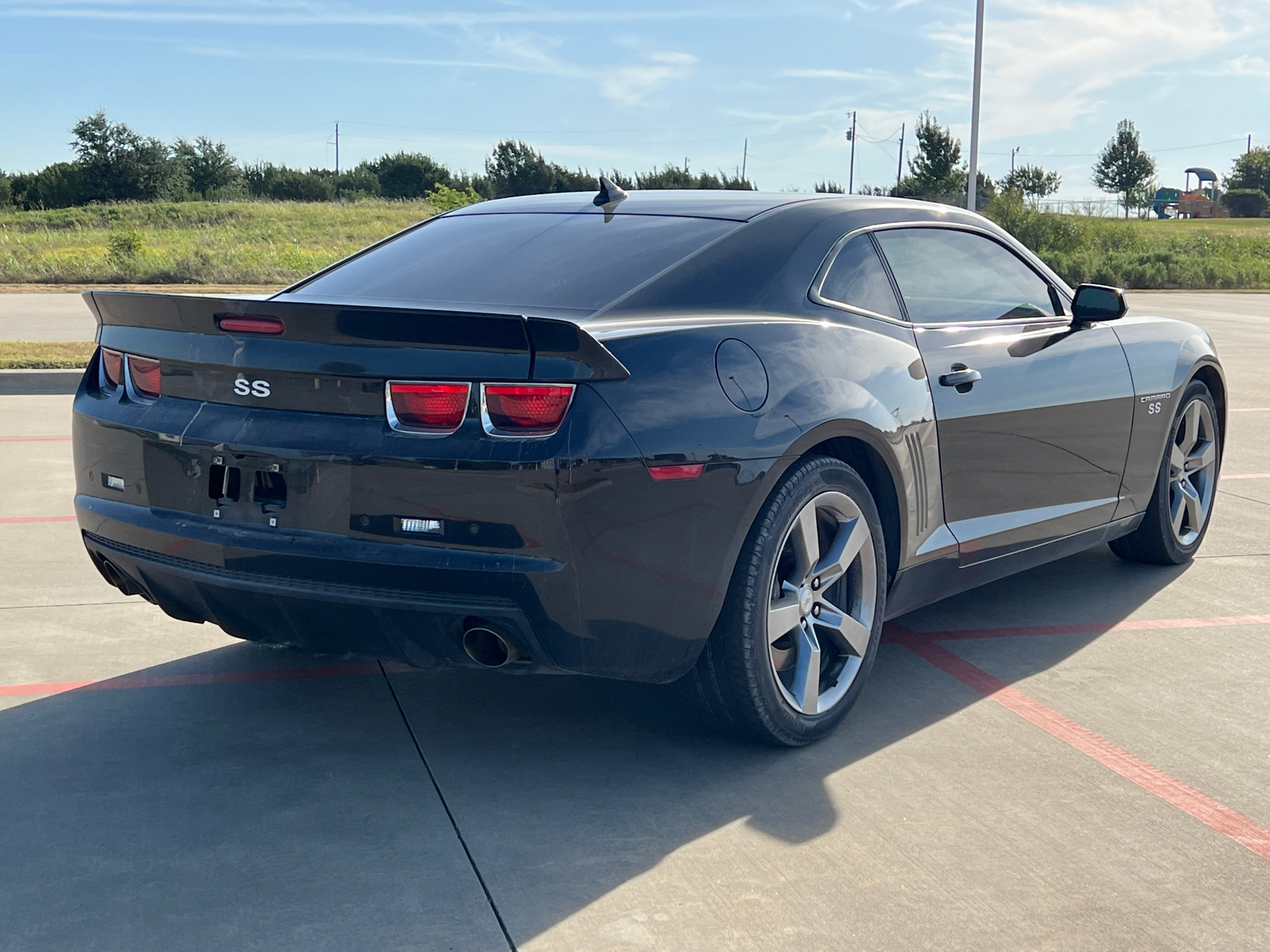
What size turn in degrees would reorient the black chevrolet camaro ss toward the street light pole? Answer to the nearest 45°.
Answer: approximately 45° to its left

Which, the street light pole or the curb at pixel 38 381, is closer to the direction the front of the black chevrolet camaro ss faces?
the street light pole

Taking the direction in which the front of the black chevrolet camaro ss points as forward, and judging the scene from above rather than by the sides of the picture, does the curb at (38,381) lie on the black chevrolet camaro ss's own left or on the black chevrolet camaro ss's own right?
on the black chevrolet camaro ss's own left

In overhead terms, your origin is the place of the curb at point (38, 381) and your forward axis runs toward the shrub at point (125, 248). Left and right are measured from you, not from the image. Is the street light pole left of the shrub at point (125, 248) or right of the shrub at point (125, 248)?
right

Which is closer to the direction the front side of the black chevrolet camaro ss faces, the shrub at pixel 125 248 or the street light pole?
the street light pole

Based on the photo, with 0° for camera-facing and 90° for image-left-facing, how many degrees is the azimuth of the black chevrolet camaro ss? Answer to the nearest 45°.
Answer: approximately 225°

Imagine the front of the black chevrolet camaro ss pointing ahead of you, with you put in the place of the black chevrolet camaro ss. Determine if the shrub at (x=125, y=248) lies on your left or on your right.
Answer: on your left
